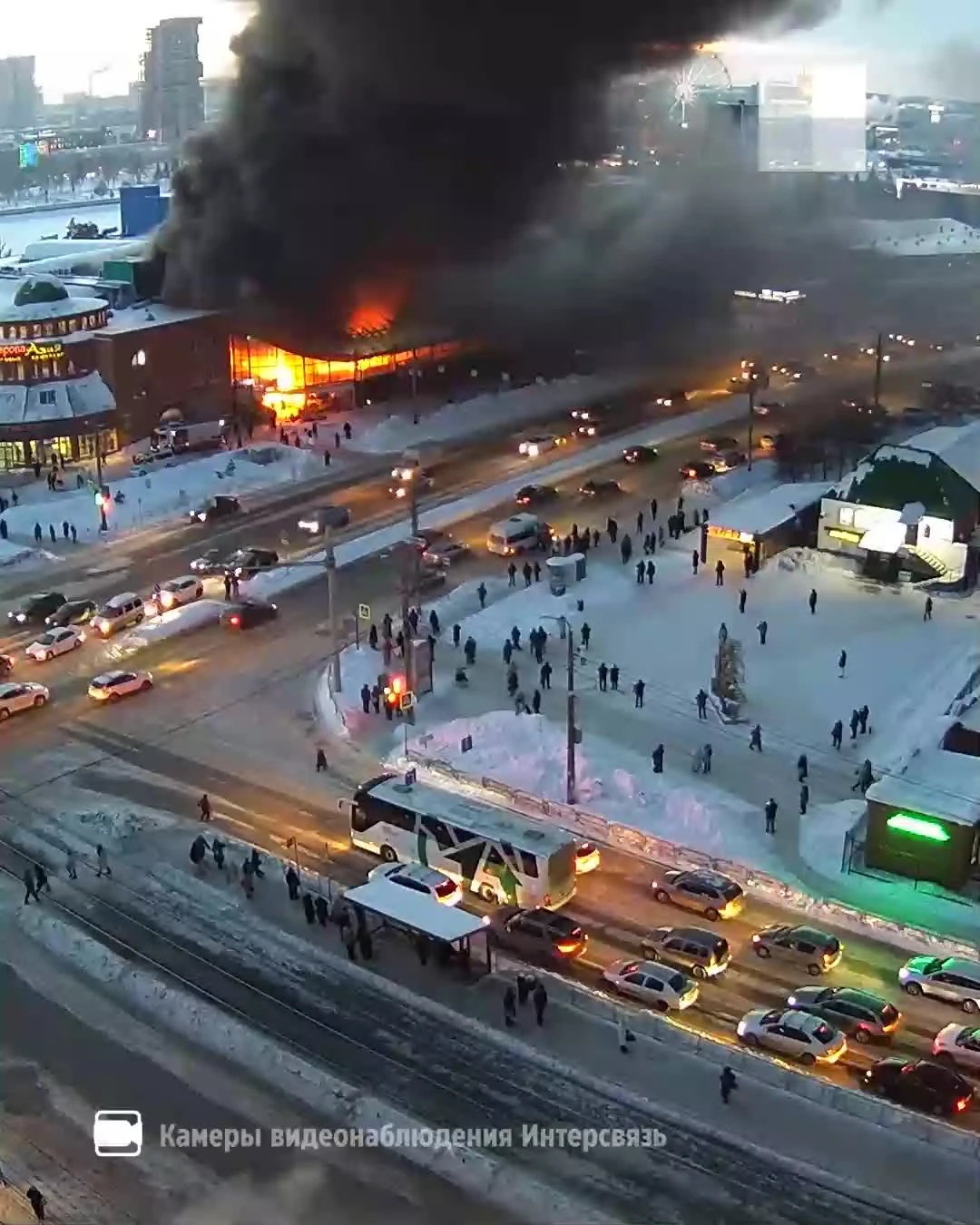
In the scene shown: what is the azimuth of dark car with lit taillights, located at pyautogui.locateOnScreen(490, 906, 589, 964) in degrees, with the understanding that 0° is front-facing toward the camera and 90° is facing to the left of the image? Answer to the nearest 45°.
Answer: approximately 135°

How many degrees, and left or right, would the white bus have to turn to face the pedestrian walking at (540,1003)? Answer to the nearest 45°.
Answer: approximately 135° to its left

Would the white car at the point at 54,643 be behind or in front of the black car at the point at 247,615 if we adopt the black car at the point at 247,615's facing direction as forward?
behind

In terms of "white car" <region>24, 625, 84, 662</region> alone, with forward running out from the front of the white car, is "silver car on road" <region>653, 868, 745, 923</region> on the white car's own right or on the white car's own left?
on the white car's own left
